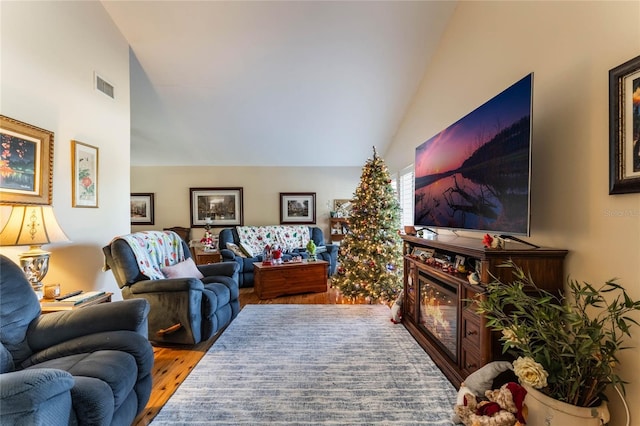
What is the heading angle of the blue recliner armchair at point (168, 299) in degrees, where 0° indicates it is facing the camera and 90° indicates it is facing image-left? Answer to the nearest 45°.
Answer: approximately 315°

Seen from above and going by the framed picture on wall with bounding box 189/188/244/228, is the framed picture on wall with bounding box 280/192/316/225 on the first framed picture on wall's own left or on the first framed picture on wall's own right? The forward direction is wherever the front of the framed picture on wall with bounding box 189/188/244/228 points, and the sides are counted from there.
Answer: on the first framed picture on wall's own left

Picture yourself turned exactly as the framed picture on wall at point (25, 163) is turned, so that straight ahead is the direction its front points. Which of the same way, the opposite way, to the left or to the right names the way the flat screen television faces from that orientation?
the opposite way

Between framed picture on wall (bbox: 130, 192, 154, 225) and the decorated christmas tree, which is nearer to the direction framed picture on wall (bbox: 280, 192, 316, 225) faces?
the decorated christmas tree

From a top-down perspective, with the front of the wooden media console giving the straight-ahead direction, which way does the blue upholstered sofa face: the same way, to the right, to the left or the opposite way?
to the left

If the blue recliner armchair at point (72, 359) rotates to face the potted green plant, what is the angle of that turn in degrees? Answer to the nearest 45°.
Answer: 0° — it already faces it

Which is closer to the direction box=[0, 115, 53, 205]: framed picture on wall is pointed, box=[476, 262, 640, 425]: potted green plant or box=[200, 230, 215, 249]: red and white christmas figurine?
the potted green plant

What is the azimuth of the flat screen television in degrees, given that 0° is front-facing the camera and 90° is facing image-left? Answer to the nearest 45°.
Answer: approximately 45°

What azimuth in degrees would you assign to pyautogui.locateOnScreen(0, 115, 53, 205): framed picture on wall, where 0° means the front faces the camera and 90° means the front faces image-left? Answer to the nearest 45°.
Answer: approximately 315°

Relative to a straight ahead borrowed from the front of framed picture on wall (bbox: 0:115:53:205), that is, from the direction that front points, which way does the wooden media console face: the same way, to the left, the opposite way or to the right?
the opposite way

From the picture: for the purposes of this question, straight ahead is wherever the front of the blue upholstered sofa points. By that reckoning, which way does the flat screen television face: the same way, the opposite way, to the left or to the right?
to the right

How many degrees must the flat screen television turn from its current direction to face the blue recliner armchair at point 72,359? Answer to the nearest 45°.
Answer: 0° — it already faces it

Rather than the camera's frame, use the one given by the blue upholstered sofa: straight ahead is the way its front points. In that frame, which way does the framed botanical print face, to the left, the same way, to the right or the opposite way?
to the left
